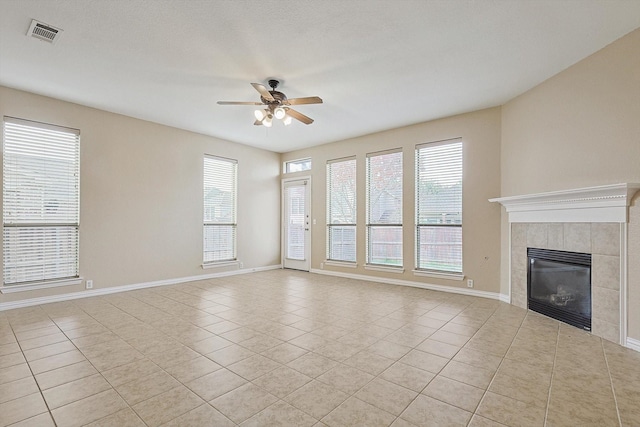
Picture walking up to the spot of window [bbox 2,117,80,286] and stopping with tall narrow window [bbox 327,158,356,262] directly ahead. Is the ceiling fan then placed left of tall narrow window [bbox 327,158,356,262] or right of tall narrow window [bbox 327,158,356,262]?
right

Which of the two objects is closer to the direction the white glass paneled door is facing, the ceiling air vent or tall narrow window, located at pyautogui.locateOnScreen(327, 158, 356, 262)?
the ceiling air vent

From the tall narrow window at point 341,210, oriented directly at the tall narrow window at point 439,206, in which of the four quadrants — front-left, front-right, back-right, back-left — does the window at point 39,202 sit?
back-right

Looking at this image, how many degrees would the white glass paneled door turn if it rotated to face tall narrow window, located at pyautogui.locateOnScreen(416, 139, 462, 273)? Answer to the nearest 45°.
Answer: approximately 90° to its left

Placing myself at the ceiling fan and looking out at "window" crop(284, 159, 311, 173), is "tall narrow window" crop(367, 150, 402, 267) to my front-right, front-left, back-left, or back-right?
front-right

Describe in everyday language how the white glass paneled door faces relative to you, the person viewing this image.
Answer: facing the viewer and to the left of the viewer

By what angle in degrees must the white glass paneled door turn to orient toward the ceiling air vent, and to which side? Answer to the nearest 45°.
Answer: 0° — it already faces it

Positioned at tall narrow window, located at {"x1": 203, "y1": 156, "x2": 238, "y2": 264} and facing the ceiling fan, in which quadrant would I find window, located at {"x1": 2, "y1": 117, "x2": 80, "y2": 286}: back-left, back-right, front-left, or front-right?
front-right

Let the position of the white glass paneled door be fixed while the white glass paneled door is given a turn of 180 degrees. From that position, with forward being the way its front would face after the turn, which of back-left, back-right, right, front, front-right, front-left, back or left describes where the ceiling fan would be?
back-right

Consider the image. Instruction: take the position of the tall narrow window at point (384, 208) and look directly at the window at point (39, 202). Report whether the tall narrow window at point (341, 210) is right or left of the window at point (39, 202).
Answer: right

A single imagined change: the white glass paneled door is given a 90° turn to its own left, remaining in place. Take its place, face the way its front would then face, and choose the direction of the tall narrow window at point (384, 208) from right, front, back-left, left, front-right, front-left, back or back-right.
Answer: front

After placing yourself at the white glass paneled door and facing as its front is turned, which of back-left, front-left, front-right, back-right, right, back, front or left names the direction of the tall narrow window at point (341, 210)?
left

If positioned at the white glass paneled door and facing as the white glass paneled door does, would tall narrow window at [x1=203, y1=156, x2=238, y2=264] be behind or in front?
in front
